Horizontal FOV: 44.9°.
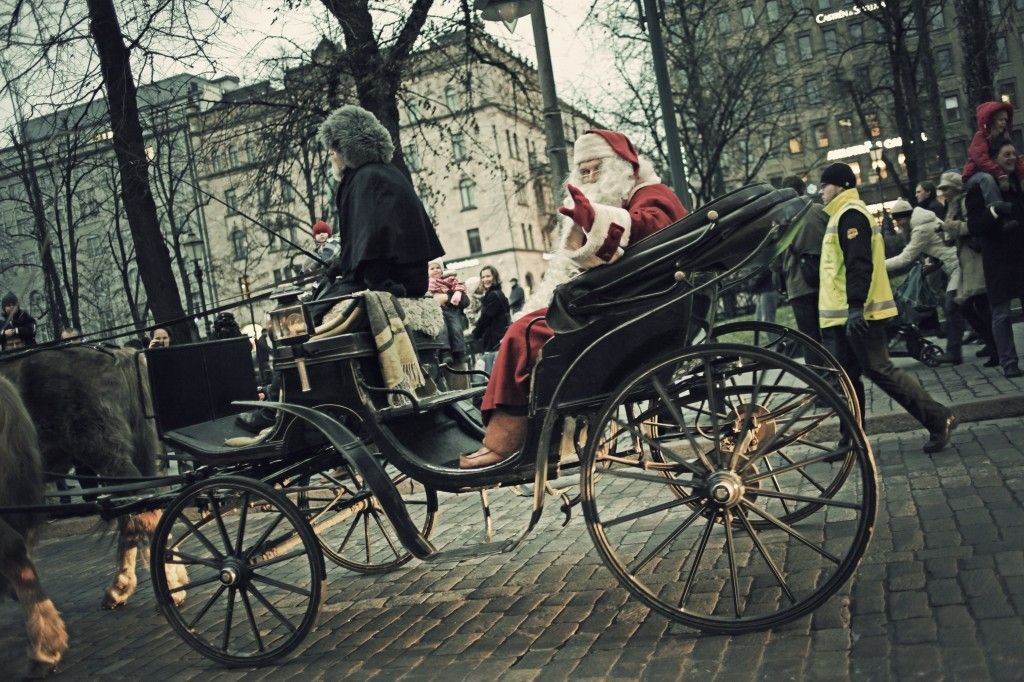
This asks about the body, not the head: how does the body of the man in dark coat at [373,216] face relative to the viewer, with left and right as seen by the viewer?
facing to the left of the viewer

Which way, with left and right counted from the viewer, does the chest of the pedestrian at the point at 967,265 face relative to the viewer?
facing to the left of the viewer

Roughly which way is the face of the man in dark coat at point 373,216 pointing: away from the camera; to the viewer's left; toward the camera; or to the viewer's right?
to the viewer's left

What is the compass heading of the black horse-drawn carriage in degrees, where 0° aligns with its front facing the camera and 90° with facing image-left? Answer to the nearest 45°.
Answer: approximately 90°

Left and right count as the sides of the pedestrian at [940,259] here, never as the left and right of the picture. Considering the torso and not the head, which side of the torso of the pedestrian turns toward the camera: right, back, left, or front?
left

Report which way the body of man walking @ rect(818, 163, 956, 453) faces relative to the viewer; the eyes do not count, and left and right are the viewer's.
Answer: facing to the left of the viewer

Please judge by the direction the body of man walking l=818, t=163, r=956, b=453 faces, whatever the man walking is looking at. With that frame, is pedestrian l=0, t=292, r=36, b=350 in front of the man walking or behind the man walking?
in front

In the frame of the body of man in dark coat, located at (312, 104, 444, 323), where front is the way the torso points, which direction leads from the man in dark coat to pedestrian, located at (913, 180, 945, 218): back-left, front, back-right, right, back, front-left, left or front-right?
back-right
